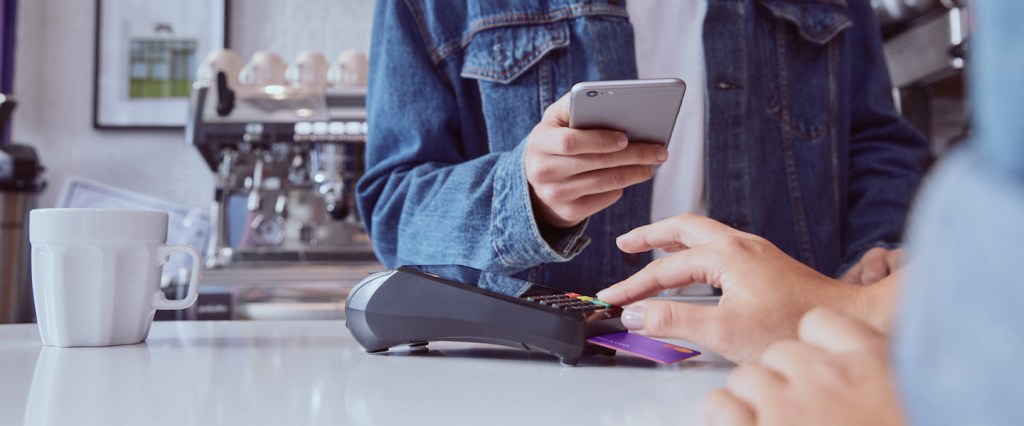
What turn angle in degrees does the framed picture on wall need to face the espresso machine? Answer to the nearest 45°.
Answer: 0° — it already faces it

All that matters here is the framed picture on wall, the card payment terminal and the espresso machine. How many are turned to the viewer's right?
1

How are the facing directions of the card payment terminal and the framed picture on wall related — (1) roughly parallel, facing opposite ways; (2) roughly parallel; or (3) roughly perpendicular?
roughly perpendicular

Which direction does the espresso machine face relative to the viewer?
toward the camera

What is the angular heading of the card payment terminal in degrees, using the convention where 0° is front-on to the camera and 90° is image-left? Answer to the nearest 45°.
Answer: approximately 270°

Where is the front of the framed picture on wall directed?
toward the camera

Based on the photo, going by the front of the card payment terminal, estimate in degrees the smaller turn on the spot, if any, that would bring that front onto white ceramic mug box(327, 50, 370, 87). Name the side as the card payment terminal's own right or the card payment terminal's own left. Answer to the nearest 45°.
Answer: approximately 90° to the card payment terminal's own left

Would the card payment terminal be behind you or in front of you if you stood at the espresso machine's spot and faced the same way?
in front

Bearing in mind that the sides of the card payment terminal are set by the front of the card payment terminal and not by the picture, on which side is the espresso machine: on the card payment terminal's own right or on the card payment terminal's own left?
on the card payment terminal's own left

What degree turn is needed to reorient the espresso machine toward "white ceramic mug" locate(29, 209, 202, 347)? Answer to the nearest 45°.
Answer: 0° — it already faces it

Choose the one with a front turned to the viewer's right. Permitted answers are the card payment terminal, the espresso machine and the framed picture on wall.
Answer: the card payment terminal
